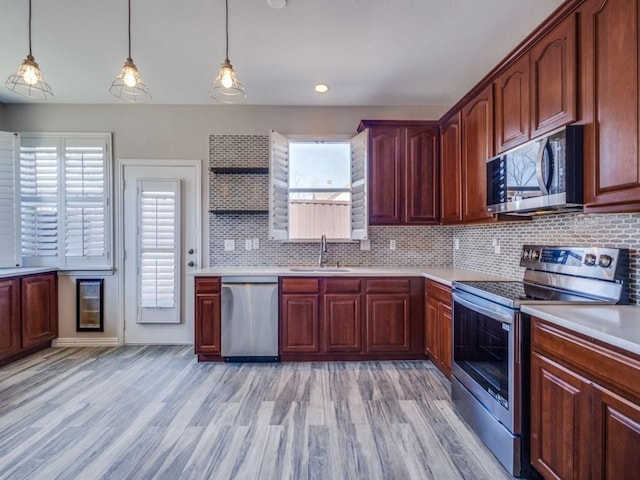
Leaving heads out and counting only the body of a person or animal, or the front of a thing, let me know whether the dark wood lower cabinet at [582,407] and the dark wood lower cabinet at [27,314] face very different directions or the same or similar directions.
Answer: very different directions

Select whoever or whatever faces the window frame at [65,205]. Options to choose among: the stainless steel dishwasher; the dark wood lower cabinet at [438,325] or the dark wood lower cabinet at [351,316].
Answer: the dark wood lower cabinet at [438,325]

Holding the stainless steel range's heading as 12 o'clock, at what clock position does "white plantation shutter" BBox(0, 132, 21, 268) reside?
The white plantation shutter is roughly at 1 o'clock from the stainless steel range.

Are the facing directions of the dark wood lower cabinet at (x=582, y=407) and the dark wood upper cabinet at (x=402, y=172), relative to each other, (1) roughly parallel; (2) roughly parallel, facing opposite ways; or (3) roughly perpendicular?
roughly perpendicular

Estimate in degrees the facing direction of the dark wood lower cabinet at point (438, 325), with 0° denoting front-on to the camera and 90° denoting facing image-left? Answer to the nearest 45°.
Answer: approximately 90°

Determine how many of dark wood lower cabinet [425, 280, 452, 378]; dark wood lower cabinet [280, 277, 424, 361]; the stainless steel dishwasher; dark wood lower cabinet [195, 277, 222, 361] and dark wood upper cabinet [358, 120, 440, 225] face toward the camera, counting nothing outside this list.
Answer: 4

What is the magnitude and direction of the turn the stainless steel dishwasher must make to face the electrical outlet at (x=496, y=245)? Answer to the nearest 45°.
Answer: approximately 90° to its left

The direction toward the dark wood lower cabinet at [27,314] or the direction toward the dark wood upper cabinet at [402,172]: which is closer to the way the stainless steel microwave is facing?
the dark wood lower cabinet
